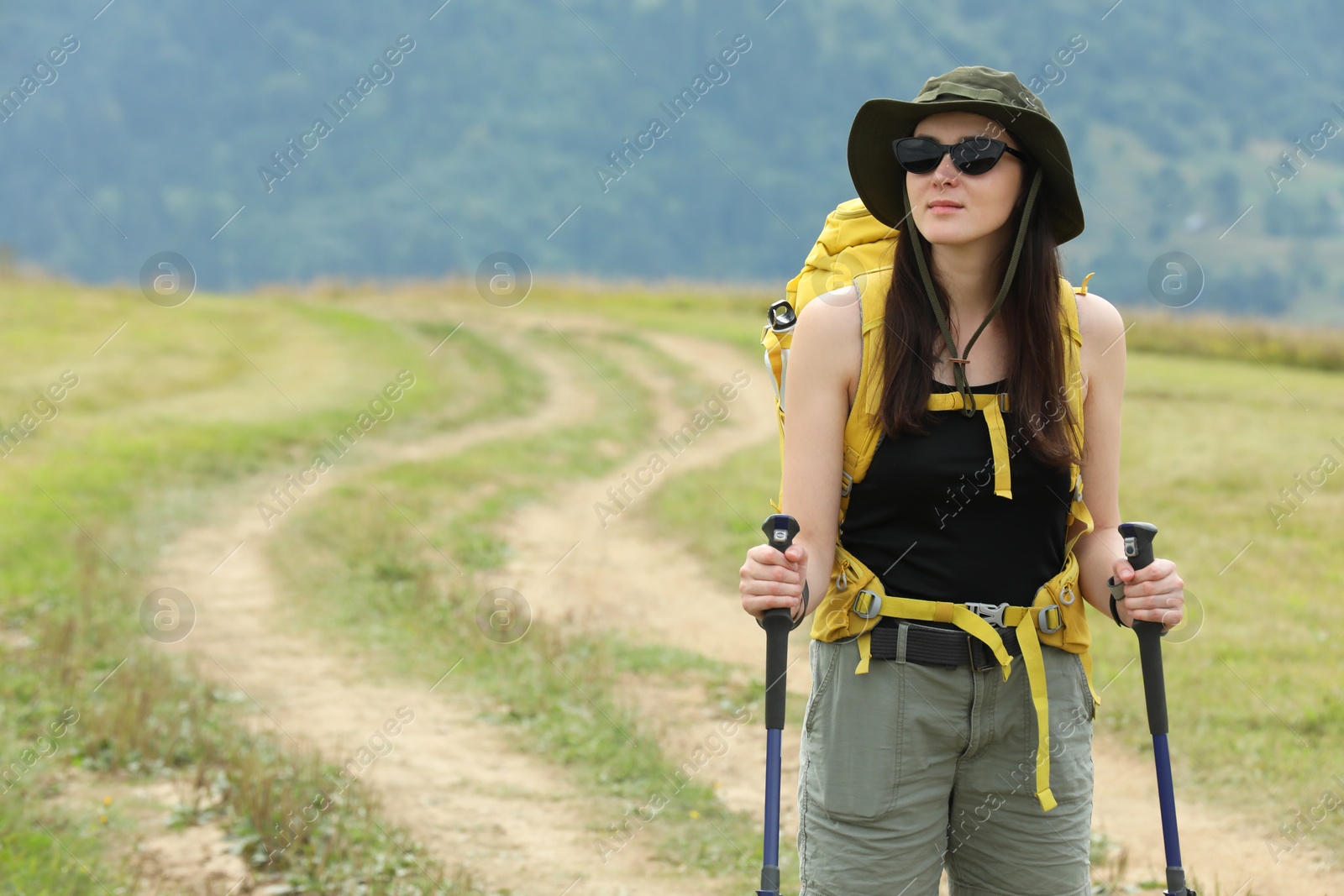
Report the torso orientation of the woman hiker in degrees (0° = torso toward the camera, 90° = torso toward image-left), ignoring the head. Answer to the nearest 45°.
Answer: approximately 0°
